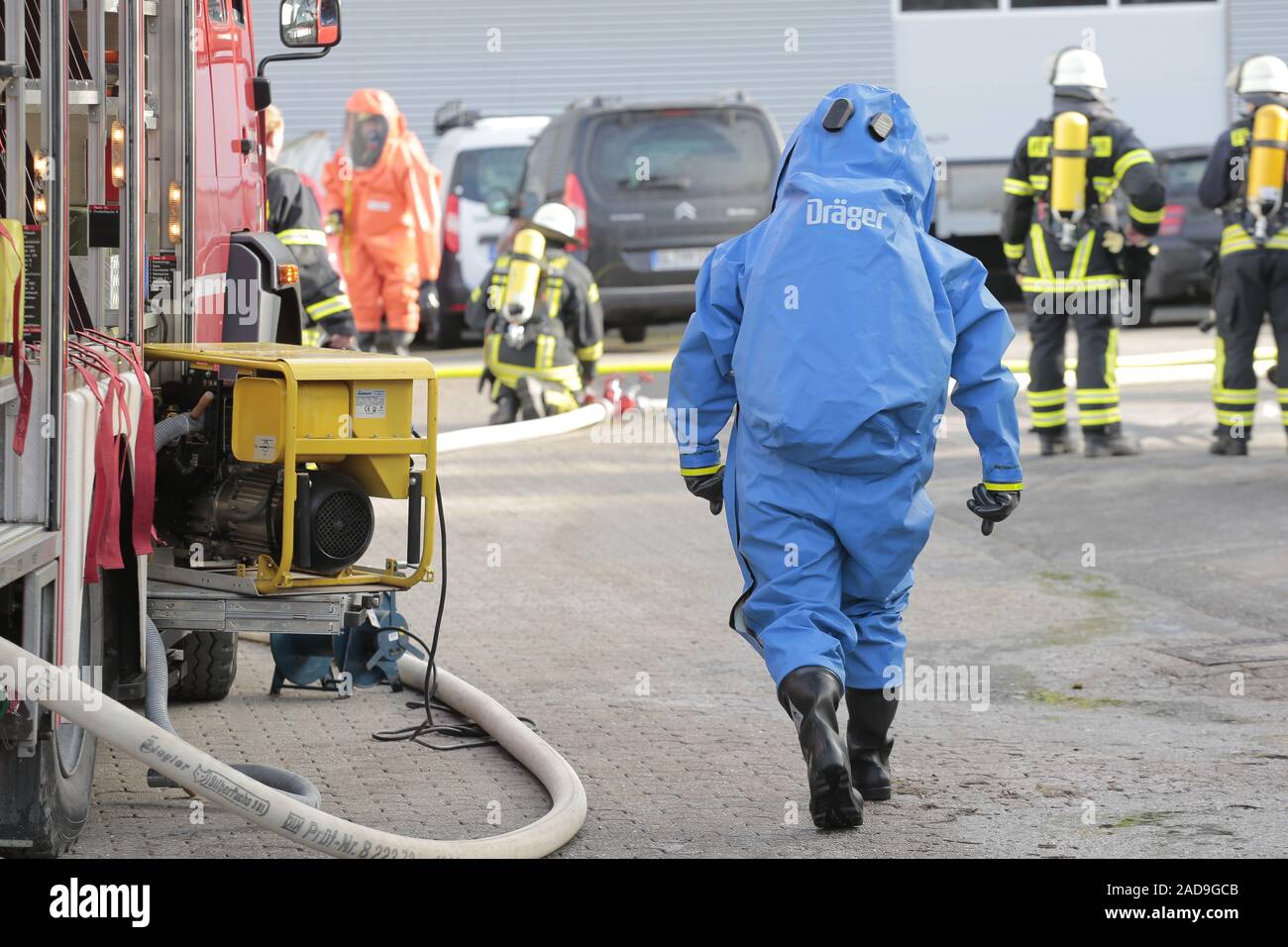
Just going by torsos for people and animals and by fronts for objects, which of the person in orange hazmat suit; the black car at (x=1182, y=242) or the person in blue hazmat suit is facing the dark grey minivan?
the person in blue hazmat suit

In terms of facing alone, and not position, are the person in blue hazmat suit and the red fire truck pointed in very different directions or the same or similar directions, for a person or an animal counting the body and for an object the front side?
same or similar directions

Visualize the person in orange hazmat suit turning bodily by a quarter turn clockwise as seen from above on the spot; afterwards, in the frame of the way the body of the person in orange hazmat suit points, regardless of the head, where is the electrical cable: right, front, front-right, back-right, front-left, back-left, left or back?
back-left

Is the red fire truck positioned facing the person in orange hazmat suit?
yes

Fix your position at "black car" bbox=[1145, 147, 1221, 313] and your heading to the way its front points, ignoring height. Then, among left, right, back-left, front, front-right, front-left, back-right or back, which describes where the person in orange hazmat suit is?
back-left

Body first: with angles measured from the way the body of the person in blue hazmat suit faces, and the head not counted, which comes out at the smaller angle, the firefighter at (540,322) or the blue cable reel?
the firefighter

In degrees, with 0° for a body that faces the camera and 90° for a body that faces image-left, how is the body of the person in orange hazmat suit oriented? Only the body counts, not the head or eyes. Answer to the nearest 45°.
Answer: approximately 45°

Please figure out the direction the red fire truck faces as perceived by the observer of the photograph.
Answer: facing away from the viewer

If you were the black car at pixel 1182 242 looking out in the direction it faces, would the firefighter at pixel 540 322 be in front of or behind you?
behind

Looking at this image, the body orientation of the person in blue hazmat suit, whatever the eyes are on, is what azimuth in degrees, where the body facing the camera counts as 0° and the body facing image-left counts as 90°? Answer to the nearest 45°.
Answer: approximately 180°

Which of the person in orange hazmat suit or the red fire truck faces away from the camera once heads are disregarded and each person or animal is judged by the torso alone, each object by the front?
the red fire truck

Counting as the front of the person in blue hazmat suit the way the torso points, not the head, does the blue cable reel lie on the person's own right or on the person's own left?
on the person's own left

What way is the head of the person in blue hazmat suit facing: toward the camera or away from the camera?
away from the camera

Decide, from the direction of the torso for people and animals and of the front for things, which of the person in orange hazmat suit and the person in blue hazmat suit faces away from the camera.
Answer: the person in blue hazmat suit

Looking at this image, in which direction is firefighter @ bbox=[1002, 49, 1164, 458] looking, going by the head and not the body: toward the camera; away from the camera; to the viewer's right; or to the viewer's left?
away from the camera

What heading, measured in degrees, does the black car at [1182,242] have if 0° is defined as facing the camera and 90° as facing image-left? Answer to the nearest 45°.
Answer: approximately 180°
